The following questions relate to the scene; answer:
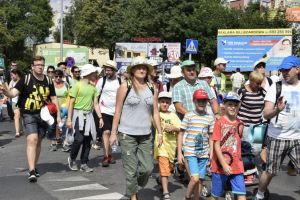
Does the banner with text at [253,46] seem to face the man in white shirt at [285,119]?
yes

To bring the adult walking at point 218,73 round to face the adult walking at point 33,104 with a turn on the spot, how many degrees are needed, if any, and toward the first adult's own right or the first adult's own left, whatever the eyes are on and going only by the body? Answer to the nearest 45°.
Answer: approximately 90° to the first adult's own right

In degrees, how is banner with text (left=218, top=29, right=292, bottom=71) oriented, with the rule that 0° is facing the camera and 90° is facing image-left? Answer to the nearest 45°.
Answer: approximately 0°

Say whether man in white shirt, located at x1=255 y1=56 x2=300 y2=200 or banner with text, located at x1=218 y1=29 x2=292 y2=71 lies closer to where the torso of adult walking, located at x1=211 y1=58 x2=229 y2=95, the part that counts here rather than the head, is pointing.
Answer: the man in white shirt

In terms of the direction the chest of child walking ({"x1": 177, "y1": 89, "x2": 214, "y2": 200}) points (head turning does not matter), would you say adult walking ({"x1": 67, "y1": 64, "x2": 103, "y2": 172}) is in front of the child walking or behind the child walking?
behind

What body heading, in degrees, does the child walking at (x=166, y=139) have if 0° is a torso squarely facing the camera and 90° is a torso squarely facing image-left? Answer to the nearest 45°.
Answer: approximately 0°

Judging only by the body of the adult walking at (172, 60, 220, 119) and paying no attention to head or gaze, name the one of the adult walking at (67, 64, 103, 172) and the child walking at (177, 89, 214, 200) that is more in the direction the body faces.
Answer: the child walking
